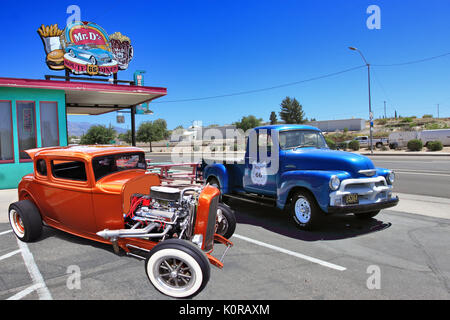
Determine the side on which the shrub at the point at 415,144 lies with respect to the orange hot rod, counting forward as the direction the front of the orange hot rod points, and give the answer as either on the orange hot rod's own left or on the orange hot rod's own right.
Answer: on the orange hot rod's own left

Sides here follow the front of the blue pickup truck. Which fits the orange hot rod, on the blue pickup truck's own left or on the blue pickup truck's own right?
on the blue pickup truck's own right

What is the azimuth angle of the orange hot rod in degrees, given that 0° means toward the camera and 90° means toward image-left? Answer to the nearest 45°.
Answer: approximately 315°

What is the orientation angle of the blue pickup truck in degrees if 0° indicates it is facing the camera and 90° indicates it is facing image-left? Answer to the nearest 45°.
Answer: approximately 315°

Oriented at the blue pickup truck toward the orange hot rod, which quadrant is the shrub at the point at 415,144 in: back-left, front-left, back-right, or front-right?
back-right

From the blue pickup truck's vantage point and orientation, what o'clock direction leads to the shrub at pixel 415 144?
The shrub is roughly at 8 o'clock from the blue pickup truck.

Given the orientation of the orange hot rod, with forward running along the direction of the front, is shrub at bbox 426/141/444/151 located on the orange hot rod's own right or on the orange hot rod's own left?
on the orange hot rod's own left
